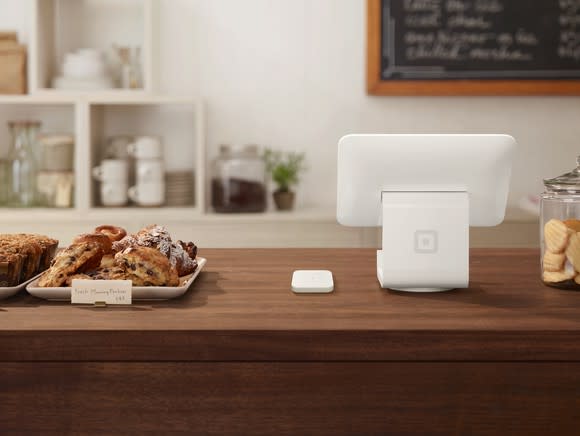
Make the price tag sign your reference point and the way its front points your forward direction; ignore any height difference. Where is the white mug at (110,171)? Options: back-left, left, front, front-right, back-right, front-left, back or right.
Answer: back

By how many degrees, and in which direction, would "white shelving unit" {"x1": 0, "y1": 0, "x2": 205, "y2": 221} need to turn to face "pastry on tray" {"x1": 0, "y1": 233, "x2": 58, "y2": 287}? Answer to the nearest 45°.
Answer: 0° — it already faces it

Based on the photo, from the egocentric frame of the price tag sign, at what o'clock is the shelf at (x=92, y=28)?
The shelf is roughly at 6 o'clock from the price tag sign.

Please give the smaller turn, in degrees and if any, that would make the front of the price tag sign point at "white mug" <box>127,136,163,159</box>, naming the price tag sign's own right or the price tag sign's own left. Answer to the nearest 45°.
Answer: approximately 180°

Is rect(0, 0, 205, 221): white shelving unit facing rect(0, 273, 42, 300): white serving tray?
yes

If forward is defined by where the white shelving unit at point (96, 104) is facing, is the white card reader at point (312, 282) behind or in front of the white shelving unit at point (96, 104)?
in front

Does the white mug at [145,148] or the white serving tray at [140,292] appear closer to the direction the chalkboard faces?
the white serving tray

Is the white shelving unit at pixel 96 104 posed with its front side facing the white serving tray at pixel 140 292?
yes
